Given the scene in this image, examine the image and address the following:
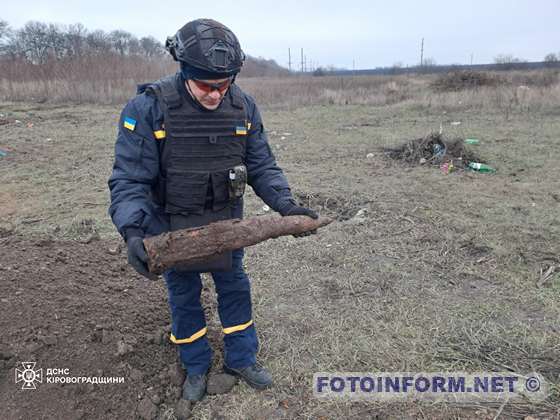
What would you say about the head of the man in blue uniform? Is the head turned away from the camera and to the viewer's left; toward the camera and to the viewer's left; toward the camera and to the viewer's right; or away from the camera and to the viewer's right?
toward the camera and to the viewer's right

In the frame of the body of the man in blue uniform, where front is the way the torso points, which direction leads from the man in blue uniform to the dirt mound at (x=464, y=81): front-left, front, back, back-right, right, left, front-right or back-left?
left

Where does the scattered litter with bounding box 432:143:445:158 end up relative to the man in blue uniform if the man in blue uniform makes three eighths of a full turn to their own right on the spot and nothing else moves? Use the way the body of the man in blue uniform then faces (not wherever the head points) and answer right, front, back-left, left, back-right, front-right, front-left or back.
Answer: back-right

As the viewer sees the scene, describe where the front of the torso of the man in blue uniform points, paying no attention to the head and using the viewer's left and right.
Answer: facing the viewer and to the right of the viewer

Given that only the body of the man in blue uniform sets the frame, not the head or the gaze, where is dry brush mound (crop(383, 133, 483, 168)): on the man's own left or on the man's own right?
on the man's own left

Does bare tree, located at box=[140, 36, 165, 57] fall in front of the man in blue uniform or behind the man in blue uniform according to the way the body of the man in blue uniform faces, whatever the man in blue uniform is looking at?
behind

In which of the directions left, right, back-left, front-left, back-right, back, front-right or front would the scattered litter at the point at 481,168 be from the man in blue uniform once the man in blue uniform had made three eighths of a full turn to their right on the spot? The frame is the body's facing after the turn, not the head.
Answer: back-right
